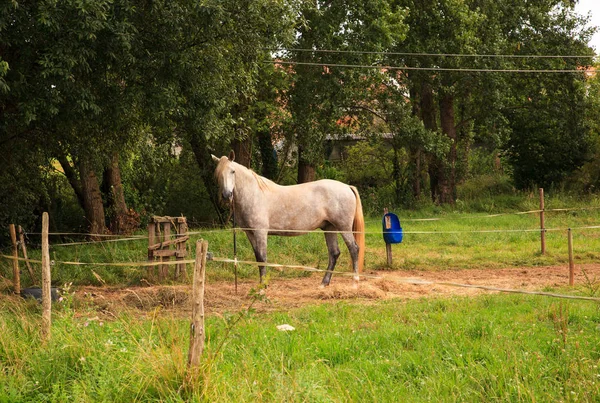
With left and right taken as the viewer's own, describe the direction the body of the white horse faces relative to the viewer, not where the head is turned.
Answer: facing to the left of the viewer

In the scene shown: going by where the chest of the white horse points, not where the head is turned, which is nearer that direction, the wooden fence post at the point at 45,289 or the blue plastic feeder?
the wooden fence post

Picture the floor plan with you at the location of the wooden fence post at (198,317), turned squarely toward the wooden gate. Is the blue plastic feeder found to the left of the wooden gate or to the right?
right

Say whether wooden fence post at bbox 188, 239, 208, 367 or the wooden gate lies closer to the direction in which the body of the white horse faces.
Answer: the wooden gate

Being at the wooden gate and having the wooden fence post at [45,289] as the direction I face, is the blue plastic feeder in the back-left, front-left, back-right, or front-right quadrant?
back-left

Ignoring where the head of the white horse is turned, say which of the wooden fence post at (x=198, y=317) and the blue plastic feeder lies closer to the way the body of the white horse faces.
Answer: the wooden fence post

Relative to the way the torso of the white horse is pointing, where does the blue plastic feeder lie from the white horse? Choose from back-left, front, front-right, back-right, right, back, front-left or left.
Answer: back-right
